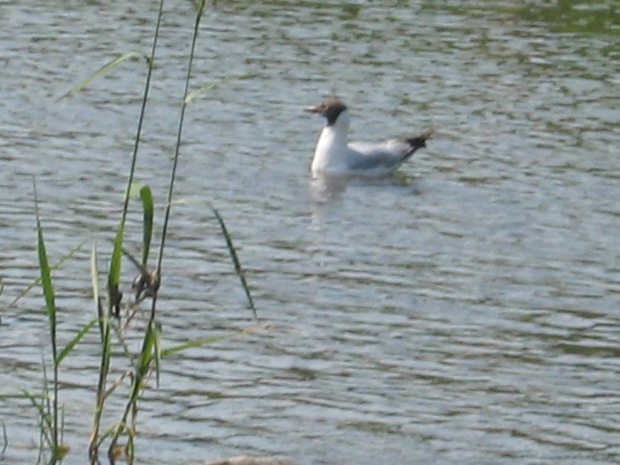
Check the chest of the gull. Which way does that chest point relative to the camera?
to the viewer's left

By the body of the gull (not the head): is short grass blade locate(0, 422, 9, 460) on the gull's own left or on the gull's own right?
on the gull's own left

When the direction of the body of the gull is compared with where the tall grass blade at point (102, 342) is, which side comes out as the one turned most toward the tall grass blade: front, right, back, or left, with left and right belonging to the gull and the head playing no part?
left

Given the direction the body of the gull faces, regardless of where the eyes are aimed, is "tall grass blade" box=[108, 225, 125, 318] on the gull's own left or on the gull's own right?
on the gull's own left
